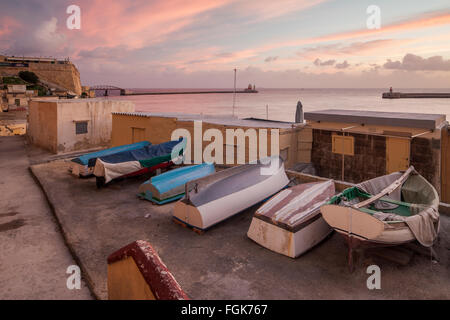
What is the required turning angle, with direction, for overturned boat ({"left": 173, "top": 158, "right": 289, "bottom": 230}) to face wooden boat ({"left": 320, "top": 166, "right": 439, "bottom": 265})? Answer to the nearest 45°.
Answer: approximately 90° to its right

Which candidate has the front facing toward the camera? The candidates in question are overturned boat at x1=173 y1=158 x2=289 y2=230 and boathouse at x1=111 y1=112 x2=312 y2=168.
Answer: the boathouse

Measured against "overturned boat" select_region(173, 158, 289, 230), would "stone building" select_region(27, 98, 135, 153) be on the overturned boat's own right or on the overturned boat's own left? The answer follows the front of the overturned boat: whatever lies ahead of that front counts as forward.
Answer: on the overturned boat's own left

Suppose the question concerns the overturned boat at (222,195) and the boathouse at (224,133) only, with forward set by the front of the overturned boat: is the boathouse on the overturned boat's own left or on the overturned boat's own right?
on the overturned boat's own left

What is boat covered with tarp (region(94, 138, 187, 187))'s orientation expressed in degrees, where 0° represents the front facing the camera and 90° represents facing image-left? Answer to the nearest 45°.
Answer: approximately 225°

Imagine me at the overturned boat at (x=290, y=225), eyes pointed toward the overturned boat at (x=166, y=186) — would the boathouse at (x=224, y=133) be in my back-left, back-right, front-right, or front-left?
front-right

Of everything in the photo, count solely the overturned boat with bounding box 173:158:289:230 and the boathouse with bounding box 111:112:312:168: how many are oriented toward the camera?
1

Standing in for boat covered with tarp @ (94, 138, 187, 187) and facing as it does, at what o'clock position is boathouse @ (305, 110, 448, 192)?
The boathouse is roughly at 2 o'clock from the boat covered with tarp.

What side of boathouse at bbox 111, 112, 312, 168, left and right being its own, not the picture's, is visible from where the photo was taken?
front

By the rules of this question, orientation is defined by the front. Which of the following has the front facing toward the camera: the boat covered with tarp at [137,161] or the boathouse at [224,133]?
the boathouse

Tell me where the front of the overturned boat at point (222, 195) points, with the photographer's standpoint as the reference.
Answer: facing away from the viewer and to the right of the viewer

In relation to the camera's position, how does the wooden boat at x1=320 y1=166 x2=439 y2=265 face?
facing away from the viewer and to the right of the viewer

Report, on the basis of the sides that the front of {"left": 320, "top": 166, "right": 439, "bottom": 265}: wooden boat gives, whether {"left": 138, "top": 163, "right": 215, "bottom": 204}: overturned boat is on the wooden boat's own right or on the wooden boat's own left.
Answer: on the wooden boat's own left

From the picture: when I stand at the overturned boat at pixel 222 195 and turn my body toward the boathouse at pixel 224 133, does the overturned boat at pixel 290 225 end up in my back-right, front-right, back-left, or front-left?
back-right

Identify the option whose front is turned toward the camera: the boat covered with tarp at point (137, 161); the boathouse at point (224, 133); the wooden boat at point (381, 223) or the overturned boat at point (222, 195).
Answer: the boathouse

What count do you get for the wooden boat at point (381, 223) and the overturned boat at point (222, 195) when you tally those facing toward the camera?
0

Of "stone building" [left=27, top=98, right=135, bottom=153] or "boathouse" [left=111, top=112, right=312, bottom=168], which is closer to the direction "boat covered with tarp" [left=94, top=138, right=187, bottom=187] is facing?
the boathouse
